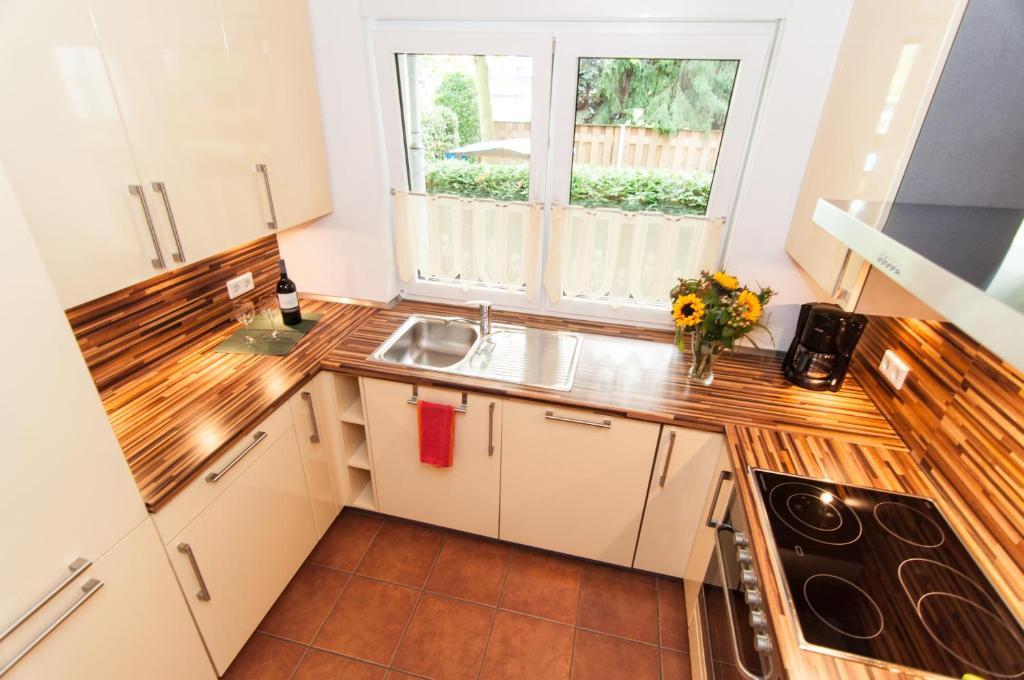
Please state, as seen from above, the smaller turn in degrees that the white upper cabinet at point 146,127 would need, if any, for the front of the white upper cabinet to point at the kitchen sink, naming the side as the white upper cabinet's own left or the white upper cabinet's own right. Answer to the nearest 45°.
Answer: approximately 45° to the white upper cabinet's own left

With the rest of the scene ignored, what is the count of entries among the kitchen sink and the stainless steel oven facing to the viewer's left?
1

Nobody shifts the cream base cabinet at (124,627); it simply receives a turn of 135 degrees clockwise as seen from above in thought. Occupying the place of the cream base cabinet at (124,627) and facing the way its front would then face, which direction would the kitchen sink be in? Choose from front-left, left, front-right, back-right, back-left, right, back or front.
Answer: back

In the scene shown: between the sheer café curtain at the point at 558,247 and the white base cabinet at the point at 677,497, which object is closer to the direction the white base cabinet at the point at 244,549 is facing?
the white base cabinet

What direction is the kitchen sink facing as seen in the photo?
toward the camera

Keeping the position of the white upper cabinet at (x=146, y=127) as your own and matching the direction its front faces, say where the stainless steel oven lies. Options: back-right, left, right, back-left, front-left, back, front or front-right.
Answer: front

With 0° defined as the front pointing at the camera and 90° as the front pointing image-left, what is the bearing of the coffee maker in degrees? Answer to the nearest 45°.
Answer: approximately 45°

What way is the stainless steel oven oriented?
to the viewer's left

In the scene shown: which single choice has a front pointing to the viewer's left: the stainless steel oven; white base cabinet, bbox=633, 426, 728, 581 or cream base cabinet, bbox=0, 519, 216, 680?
the stainless steel oven

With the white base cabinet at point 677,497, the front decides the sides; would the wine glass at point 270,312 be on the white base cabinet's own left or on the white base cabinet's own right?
on the white base cabinet's own right

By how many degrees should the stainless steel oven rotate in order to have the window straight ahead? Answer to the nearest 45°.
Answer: approximately 45° to its right

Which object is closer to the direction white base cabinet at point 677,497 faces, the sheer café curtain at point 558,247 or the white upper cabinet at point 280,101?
the white upper cabinet

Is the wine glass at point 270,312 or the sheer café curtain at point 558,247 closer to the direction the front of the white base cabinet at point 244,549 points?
the sheer café curtain

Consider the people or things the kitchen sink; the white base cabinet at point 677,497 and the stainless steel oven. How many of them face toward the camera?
2
